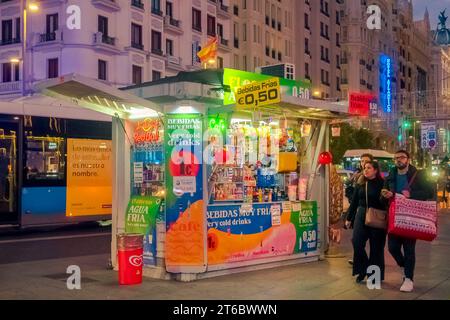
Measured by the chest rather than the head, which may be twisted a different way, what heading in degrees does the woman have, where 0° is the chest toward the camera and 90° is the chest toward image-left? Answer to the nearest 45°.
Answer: approximately 45°

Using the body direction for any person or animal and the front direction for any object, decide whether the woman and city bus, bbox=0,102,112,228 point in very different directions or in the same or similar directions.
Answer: very different directions

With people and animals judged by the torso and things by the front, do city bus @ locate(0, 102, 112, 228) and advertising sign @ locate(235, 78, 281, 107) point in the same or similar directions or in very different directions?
very different directions

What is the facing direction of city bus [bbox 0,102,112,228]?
to the viewer's right

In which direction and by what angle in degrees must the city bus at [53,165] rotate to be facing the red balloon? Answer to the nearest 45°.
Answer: approximately 45° to its right

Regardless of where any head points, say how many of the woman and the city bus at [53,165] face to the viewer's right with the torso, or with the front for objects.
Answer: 1

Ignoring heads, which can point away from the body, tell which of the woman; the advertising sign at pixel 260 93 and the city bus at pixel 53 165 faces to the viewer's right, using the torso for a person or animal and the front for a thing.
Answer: the city bus

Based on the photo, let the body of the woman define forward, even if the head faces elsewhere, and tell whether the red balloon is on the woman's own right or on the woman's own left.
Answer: on the woman's own right

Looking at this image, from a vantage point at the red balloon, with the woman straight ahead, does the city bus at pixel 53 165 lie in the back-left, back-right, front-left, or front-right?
back-right

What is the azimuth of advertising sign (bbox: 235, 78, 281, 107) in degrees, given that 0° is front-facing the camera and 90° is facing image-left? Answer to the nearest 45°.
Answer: approximately 45°
